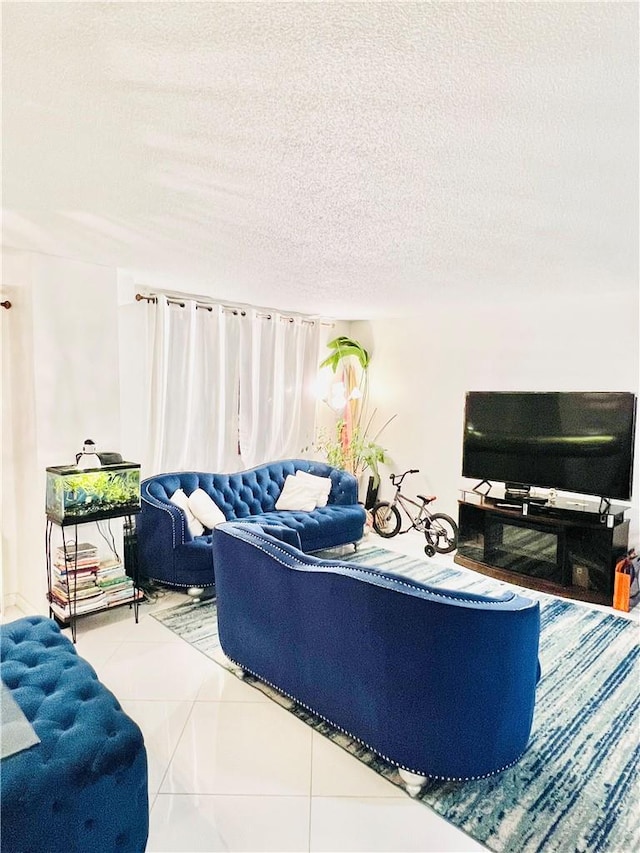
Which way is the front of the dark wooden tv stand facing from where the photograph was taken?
facing the viewer and to the left of the viewer

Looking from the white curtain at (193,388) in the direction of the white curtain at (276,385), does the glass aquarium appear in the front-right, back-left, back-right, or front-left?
back-right

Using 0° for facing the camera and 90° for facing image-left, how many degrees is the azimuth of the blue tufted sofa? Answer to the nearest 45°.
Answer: approximately 315°

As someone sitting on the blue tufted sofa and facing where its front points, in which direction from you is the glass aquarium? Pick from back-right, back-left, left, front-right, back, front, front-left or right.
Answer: right

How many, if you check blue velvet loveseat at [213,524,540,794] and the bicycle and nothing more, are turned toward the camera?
0

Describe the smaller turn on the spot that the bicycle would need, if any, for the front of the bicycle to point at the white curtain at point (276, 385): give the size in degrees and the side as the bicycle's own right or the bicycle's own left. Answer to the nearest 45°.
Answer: approximately 45° to the bicycle's own left

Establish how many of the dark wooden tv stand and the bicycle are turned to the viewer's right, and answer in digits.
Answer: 0

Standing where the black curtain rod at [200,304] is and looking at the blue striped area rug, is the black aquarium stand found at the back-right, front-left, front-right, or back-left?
front-right

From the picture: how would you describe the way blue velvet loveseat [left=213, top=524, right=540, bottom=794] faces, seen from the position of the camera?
facing away from the viewer and to the right of the viewer

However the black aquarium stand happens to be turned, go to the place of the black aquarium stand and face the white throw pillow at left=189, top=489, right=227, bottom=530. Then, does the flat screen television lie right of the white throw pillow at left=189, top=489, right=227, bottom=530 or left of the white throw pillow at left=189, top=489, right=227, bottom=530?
right

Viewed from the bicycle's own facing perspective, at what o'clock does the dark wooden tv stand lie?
The dark wooden tv stand is roughly at 6 o'clock from the bicycle.

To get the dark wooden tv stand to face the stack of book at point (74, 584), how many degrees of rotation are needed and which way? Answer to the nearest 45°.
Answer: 0° — it already faces it

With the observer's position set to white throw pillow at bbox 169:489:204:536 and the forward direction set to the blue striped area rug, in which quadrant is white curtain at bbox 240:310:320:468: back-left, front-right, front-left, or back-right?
back-left

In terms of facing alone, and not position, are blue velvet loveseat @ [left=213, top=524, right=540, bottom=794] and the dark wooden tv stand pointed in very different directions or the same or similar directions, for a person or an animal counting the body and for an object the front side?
very different directions
